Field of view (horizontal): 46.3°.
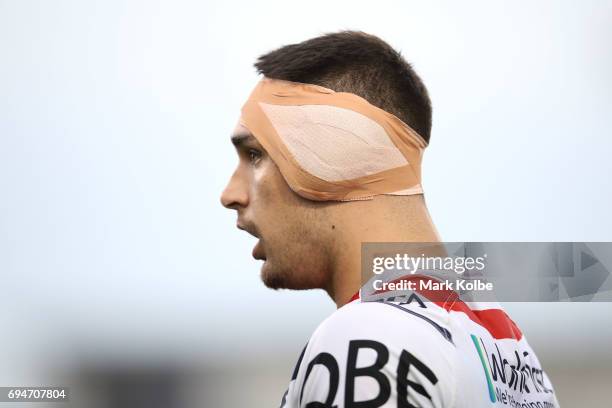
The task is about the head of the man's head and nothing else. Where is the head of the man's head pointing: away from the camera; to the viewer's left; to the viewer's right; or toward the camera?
to the viewer's left

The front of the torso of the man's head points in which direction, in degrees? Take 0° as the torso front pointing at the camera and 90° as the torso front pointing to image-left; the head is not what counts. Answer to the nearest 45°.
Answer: approximately 90°
